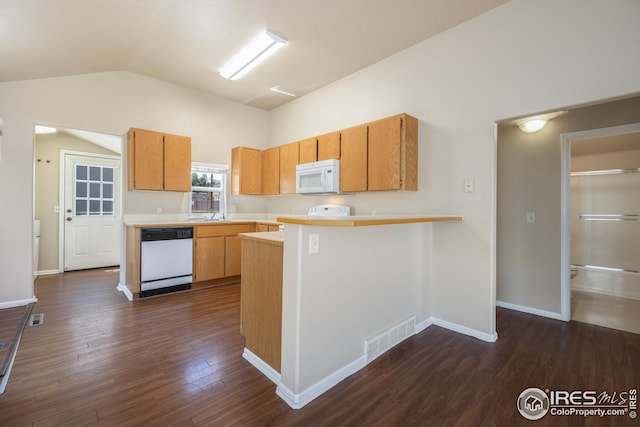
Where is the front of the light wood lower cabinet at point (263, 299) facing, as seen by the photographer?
facing away from the viewer and to the left of the viewer

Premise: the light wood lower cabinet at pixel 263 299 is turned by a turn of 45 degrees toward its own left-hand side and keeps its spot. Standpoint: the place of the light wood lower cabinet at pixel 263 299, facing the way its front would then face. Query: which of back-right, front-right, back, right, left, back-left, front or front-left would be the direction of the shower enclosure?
back

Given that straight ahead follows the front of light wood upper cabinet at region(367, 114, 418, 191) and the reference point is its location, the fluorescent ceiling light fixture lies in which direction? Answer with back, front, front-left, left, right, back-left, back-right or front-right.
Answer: front-right

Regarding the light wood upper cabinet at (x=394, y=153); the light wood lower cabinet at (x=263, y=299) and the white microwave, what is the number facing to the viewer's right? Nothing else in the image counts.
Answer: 0

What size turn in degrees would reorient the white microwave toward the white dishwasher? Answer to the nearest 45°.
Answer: approximately 45° to its right

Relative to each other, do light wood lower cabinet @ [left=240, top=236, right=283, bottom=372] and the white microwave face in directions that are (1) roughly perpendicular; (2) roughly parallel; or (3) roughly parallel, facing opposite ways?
roughly perpendicular

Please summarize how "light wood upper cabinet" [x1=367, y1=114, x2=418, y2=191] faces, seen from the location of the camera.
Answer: facing the viewer and to the left of the viewer

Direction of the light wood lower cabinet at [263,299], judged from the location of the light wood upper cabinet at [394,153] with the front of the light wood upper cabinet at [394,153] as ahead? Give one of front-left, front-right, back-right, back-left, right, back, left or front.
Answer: front

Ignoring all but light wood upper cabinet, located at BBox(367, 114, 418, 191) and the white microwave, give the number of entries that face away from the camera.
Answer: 0

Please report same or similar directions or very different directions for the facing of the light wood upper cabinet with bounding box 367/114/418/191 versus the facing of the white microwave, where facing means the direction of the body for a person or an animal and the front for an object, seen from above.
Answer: same or similar directions

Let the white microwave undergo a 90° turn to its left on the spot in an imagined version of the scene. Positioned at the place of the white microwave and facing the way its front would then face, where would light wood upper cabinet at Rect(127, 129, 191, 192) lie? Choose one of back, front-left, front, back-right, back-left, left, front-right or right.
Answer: back-right

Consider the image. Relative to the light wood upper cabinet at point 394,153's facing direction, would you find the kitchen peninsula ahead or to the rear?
ahead

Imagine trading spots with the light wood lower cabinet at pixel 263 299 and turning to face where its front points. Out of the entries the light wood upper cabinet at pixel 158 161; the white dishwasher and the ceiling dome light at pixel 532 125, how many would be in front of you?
2
